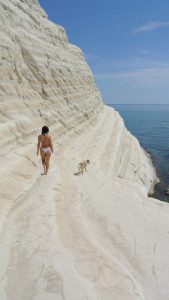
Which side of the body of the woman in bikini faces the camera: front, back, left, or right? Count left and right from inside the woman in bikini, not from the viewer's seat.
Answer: back
